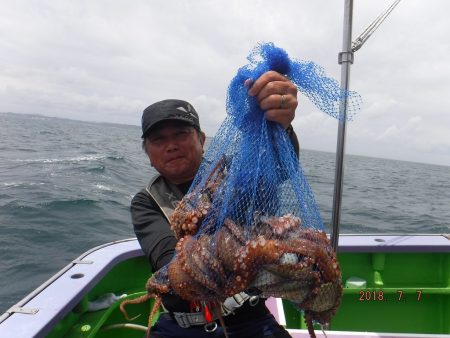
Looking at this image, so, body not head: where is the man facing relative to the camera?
toward the camera

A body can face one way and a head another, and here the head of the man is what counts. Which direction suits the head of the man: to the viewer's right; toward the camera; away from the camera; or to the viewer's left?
toward the camera

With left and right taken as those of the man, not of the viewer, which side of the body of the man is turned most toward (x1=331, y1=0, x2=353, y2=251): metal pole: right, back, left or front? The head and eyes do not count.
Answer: left
